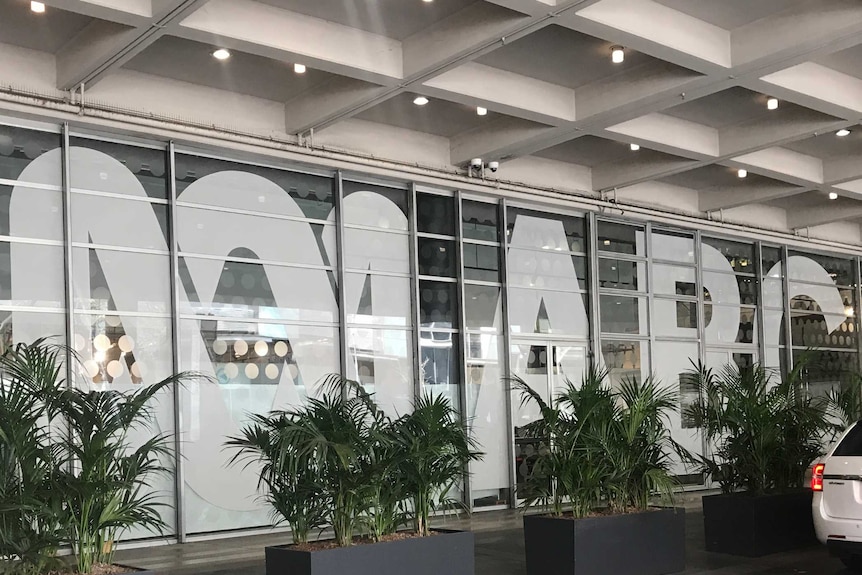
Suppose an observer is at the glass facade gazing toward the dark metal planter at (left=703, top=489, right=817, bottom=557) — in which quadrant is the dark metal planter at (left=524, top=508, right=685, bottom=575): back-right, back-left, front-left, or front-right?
front-right

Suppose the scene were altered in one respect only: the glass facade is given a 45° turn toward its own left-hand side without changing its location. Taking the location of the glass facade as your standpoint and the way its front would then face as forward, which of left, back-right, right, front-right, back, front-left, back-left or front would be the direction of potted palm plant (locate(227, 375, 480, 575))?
right

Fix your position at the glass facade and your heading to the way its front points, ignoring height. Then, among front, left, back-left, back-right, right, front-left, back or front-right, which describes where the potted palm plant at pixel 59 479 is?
front-right

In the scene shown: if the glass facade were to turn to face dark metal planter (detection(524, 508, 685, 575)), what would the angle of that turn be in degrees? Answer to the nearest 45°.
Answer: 0° — it already faces it

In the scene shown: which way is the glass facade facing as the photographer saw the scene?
facing the viewer and to the right of the viewer

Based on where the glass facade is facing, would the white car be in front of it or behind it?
in front
